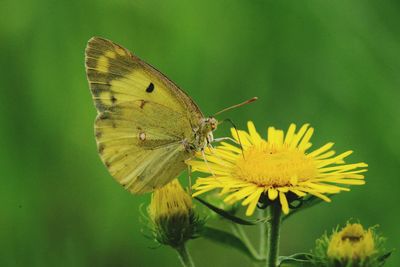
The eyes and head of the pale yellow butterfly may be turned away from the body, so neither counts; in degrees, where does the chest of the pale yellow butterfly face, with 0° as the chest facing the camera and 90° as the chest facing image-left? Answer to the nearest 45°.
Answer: approximately 270°

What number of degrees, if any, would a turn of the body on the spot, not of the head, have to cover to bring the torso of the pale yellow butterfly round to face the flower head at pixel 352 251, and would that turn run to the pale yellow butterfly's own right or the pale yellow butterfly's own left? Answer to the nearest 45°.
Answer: approximately 45° to the pale yellow butterfly's own right
